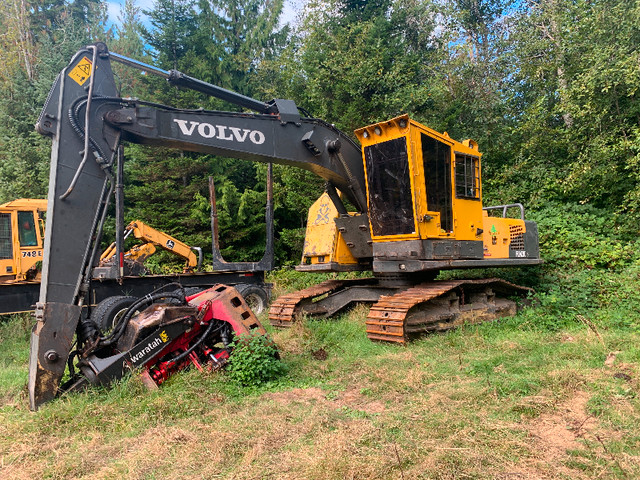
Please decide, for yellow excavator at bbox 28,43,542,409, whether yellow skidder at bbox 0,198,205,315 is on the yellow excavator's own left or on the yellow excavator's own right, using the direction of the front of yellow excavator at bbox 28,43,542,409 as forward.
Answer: on the yellow excavator's own right

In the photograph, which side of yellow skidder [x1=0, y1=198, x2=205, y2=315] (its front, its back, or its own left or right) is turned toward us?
left

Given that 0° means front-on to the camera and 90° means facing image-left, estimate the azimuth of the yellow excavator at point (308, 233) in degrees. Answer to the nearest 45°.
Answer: approximately 45°

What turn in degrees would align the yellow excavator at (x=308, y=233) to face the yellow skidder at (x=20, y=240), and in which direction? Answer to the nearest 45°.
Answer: approximately 90° to its right

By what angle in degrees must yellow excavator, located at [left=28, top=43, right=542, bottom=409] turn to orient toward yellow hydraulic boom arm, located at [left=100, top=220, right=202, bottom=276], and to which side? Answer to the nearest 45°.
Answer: approximately 90° to its right
